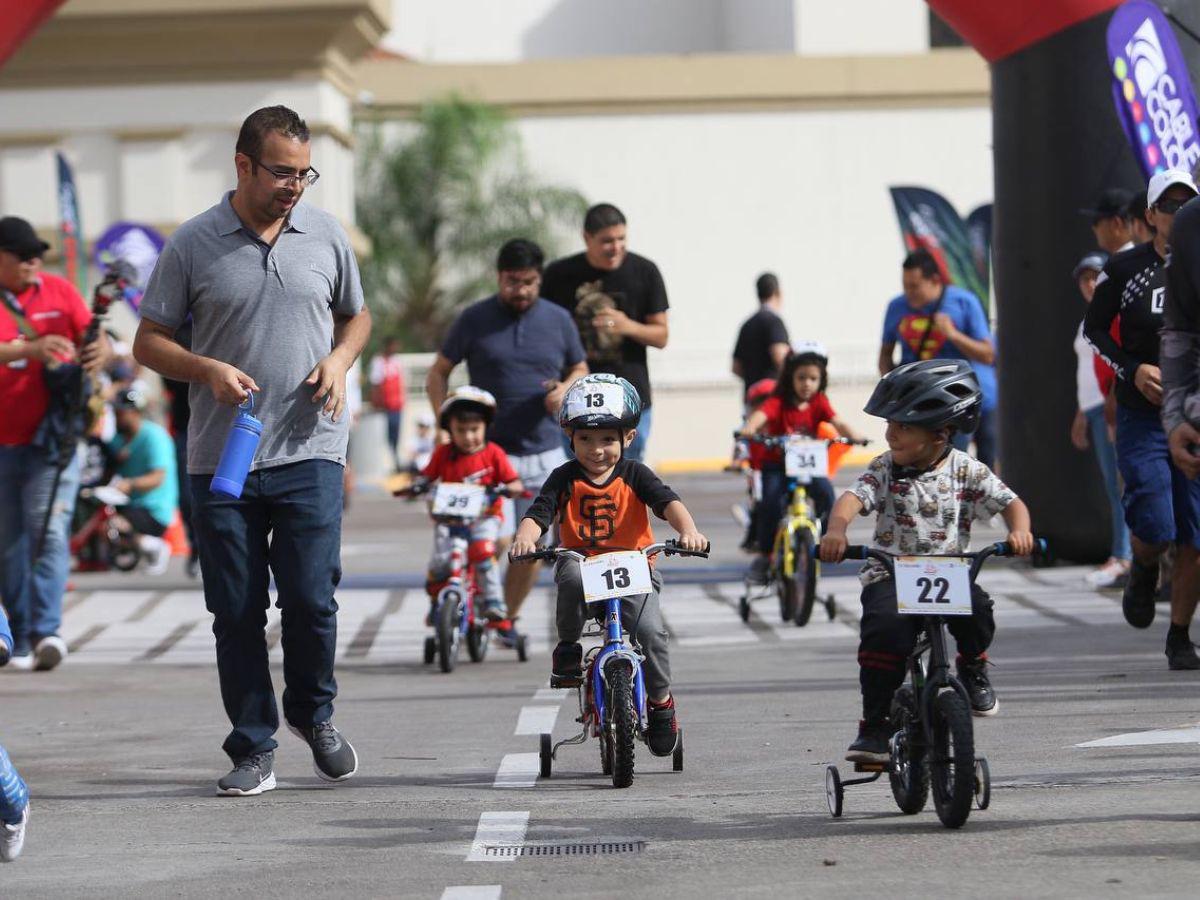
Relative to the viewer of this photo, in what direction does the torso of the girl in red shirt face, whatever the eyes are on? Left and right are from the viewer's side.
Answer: facing the viewer

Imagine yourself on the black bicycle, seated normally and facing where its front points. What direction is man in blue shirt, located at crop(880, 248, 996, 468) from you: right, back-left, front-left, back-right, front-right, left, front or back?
back

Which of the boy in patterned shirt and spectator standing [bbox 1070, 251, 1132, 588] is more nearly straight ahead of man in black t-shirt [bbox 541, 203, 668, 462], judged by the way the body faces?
the boy in patterned shirt

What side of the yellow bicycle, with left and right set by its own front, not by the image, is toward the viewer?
front

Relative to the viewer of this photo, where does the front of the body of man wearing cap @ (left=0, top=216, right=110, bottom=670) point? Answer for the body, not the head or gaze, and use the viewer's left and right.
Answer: facing the viewer and to the right of the viewer

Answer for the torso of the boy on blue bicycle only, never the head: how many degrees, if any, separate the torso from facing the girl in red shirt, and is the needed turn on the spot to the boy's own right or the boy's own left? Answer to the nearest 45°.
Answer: approximately 180°

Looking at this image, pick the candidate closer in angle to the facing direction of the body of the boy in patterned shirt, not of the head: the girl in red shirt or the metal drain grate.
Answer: the metal drain grate

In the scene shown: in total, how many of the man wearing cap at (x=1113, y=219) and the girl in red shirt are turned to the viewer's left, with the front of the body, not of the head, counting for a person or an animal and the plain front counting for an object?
1

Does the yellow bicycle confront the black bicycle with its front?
yes

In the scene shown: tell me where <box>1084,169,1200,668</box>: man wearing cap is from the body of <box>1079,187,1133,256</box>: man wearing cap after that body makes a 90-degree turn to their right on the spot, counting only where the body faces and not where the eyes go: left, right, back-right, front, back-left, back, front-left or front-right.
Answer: back

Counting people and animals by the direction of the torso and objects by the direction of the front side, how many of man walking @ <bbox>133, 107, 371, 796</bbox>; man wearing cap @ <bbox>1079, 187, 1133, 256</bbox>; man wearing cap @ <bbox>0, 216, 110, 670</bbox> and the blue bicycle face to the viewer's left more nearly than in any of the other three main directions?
1

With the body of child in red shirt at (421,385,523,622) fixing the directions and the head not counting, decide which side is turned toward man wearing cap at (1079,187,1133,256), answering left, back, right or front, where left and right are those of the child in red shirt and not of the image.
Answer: left
